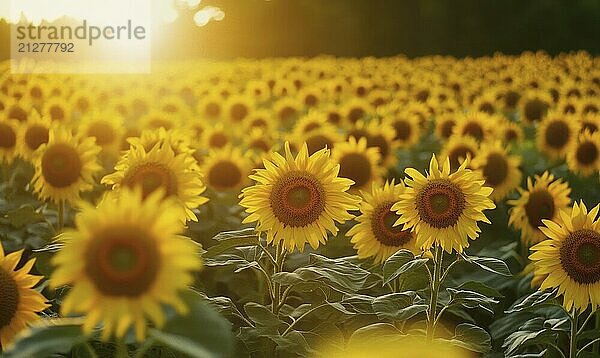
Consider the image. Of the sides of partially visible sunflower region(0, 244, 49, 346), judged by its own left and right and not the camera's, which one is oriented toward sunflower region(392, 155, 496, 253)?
left

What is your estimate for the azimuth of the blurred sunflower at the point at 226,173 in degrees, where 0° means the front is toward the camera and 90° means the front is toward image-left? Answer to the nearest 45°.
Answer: approximately 0°

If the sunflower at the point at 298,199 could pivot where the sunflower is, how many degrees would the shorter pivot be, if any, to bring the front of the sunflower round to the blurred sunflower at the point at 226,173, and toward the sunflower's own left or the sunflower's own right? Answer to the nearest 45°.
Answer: approximately 180°
